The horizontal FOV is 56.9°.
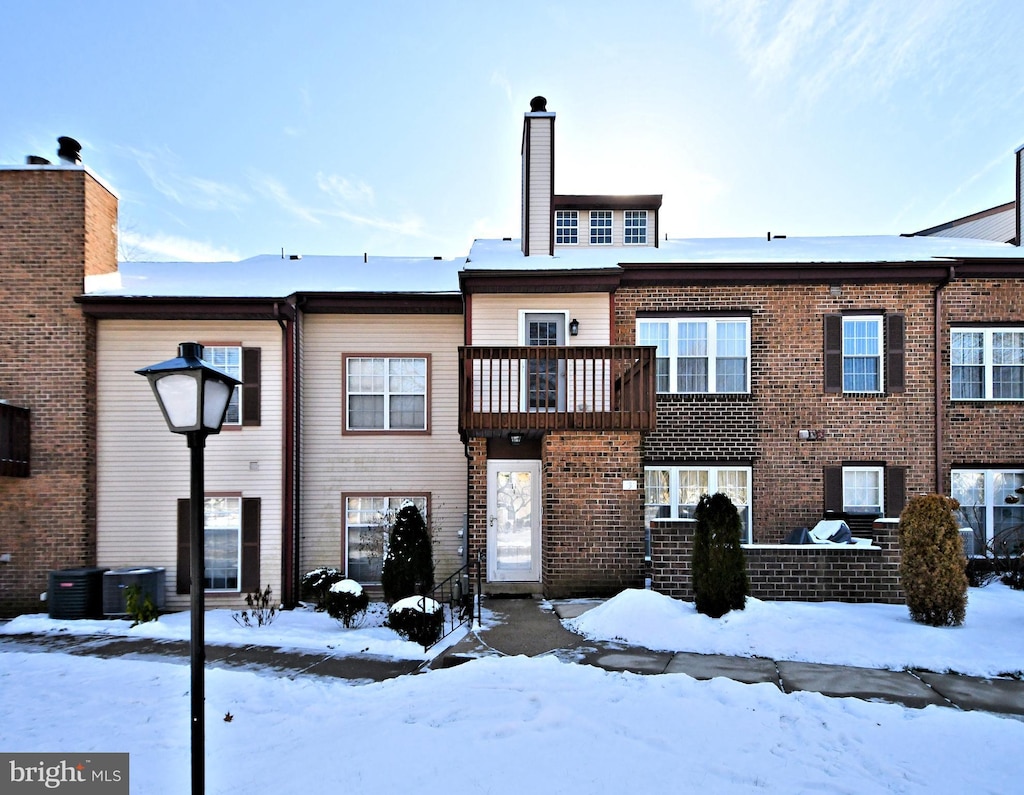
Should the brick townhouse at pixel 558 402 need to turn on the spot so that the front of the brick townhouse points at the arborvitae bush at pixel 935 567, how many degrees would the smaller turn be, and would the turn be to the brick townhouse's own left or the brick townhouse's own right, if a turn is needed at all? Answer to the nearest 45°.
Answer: approximately 45° to the brick townhouse's own left

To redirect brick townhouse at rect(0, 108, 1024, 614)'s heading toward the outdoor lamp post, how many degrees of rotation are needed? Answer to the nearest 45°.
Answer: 0° — it already faces it

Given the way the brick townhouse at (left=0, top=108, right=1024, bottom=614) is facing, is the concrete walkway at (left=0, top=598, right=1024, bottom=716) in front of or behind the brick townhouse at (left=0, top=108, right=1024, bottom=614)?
in front

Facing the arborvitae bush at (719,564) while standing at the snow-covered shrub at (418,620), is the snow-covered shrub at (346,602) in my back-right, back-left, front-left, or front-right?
back-left

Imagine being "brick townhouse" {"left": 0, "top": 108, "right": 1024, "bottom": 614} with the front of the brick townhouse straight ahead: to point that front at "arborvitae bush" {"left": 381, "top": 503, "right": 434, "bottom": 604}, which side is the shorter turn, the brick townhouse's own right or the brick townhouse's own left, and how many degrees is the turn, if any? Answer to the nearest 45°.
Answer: approximately 45° to the brick townhouse's own right

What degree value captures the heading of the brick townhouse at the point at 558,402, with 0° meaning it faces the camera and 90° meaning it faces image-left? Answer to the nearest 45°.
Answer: approximately 0°

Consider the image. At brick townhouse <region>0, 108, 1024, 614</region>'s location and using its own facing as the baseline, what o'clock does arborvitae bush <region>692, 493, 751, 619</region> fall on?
The arborvitae bush is roughly at 11 o'clock from the brick townhouse.

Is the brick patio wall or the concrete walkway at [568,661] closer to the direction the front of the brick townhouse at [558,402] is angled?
the concrete walkway
